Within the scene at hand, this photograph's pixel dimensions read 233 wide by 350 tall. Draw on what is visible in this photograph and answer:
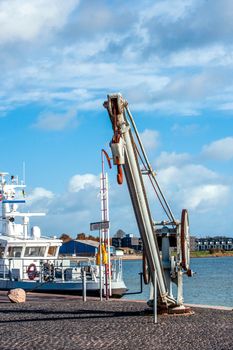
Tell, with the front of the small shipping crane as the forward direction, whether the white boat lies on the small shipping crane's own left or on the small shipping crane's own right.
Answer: on the small shipping crane's own right

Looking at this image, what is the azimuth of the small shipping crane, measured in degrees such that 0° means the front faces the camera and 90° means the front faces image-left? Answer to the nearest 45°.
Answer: approximately 45°
